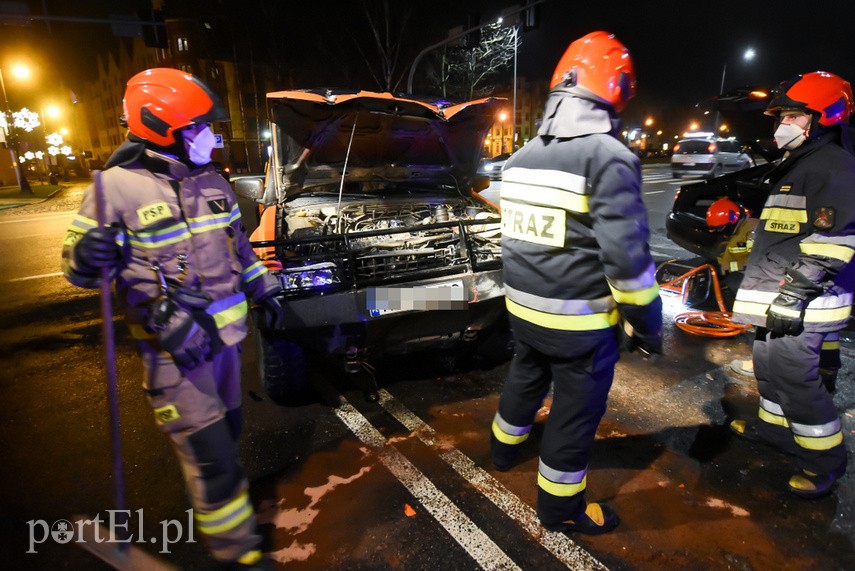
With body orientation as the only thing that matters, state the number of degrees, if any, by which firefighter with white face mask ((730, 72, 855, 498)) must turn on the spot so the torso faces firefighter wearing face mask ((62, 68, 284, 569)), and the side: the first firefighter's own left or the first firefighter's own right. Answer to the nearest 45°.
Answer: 0° — they already face them

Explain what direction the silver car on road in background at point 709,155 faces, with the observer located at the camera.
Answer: facing away from the viewer and to the right of the viewer

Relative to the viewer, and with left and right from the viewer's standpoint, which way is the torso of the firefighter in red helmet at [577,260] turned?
facing away from the viewer and to the right of the viewer

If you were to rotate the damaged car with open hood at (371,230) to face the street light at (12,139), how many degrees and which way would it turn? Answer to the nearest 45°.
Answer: approximately 135° to its right

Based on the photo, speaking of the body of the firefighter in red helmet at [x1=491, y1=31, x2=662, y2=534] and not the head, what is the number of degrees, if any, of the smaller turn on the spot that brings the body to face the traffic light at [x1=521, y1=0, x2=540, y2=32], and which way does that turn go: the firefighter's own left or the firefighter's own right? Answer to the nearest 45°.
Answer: approximately 45° to the firefighter's own left

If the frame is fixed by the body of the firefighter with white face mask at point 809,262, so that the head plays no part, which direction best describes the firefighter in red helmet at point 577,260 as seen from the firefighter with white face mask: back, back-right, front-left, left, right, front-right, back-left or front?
front

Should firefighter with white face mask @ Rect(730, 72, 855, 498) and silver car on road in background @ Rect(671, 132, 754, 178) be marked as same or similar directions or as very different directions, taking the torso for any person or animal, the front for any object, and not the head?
very different directions

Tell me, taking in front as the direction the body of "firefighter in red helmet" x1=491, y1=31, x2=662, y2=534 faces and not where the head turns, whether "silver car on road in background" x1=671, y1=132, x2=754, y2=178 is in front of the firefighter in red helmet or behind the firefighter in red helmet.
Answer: in front

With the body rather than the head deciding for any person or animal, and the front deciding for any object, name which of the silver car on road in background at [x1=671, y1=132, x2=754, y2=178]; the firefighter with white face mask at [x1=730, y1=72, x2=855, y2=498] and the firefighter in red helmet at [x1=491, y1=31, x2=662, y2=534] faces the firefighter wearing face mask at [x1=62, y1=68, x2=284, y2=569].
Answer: the firefighter with white face mask

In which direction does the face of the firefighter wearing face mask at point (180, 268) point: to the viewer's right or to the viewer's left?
to the viewer's right

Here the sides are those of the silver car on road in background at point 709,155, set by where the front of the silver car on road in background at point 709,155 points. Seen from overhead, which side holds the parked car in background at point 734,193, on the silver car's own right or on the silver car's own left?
on the silver car's own right

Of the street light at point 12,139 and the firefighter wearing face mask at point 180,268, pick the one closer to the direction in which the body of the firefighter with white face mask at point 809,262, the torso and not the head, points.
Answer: the firefighter wearing face mask

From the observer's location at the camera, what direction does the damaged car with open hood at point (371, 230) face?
facing the viewer

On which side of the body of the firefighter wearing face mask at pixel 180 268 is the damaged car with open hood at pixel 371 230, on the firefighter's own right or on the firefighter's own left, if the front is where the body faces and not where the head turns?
on the firefighter's own left
